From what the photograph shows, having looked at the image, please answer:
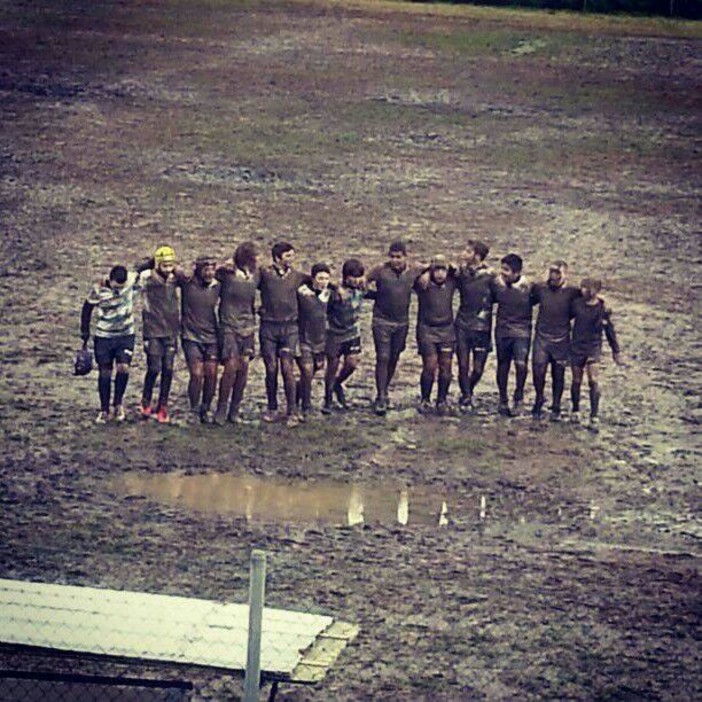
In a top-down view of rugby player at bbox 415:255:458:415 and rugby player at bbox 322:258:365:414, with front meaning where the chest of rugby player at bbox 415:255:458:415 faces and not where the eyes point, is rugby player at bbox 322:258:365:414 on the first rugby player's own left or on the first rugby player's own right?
on the first rugby player's own right

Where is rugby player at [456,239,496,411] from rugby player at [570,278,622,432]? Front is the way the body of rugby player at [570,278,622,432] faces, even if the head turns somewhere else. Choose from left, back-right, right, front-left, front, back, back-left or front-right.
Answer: right

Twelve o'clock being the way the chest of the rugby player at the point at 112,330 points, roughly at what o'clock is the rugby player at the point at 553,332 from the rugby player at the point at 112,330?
the rugby player at the point at 553,332 is roughly at 9 o'clock from the rugby player at the point at 112,330.

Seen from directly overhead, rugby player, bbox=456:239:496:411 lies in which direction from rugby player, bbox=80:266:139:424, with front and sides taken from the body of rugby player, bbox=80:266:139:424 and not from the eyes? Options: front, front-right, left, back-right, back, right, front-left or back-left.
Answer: left

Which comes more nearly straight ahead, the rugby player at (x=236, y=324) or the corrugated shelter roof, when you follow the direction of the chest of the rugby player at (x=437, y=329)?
the corrugated shelter roof

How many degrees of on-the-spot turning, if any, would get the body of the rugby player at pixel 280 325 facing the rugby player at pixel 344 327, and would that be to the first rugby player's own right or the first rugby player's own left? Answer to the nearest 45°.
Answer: approximately 90° to the first rugby player's own left

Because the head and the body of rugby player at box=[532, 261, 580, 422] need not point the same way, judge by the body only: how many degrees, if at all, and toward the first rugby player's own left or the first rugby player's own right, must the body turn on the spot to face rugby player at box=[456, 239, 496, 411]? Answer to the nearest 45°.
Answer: approximately 90° to the first rugby player's own right

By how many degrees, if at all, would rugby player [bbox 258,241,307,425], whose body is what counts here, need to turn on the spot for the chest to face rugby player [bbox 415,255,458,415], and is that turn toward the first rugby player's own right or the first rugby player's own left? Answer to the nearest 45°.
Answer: approximately 90° to the first rugby player's own left

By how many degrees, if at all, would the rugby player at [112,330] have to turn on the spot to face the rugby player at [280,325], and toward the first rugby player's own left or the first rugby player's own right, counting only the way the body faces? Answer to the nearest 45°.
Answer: approximately 90° to the first rugby player's own left
